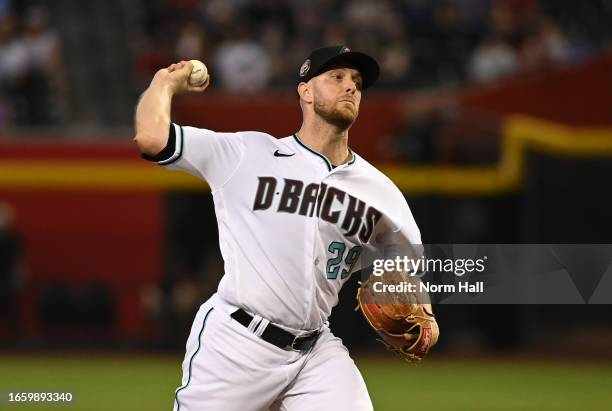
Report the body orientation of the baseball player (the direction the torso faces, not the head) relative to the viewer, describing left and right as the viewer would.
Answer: facing the viewer and to the right of the viewer

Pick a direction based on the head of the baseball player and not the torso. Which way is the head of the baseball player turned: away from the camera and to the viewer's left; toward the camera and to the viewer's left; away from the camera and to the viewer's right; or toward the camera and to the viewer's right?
toward the camera and to the viewer's right
